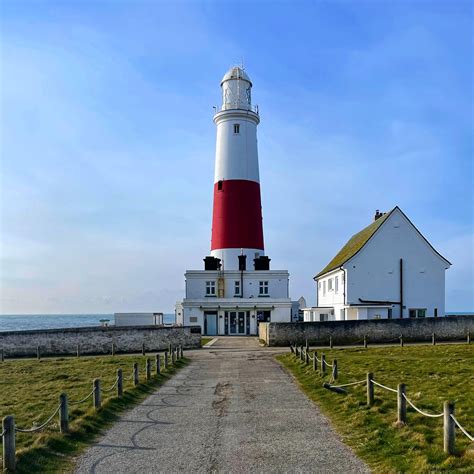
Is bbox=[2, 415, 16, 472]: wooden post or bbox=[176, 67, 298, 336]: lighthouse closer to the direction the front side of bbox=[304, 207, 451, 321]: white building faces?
the lighthouse

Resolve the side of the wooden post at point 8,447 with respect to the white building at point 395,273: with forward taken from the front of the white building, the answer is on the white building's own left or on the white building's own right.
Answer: on the white building's own left

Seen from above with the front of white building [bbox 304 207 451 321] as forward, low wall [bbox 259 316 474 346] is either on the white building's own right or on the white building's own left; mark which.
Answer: on the white building's own left

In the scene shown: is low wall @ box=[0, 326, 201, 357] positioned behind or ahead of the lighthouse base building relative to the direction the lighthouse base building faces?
ahead

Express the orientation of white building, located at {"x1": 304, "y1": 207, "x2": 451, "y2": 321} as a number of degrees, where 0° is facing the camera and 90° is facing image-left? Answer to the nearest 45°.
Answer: approximately 90°

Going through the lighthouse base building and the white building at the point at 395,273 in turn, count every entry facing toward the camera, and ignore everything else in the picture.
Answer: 1

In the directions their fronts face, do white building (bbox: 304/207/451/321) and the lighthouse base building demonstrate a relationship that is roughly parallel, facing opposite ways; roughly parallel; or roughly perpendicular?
roughly perpendicular

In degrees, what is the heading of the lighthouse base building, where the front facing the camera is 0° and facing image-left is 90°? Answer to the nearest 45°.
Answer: approximately 0°
